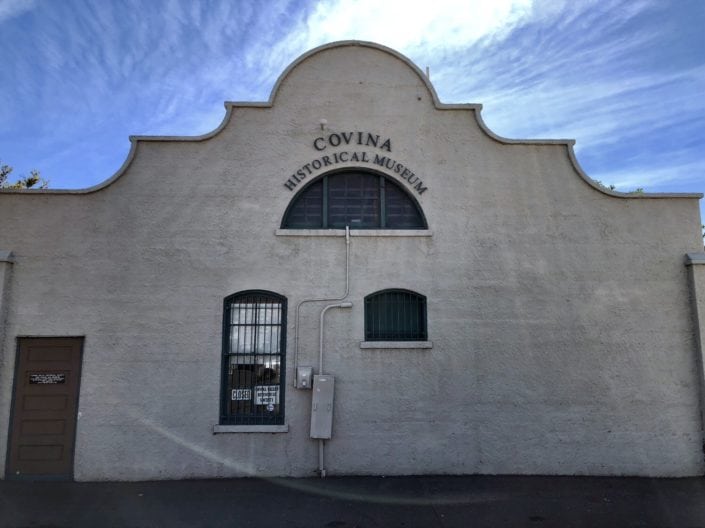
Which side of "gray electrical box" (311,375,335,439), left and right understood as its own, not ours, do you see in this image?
front

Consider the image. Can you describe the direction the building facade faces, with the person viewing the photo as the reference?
facing the viewer

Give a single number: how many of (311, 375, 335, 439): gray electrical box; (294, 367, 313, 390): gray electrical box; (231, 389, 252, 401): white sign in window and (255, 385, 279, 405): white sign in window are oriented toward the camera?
4

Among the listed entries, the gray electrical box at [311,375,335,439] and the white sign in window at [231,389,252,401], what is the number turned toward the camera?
2

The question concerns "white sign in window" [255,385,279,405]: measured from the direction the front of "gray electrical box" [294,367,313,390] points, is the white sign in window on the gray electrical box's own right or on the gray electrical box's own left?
on the gray electrical box's own right
